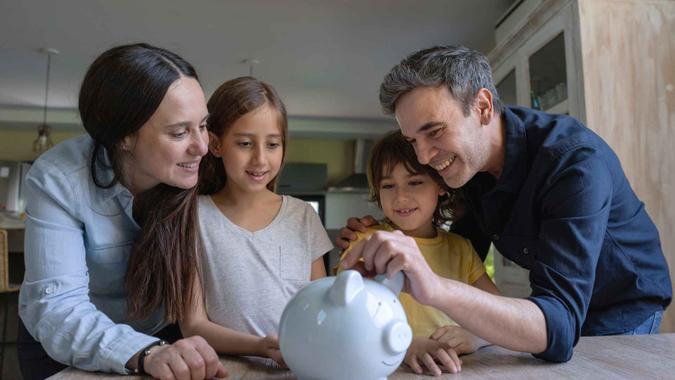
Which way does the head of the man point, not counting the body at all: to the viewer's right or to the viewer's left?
to the viewer's left

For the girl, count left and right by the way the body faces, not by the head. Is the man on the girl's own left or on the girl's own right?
on the girl's own left

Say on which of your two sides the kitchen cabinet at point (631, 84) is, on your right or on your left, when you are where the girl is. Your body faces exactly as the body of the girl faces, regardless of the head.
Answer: on your left

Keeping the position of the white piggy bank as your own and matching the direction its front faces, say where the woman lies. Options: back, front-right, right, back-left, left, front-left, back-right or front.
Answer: back

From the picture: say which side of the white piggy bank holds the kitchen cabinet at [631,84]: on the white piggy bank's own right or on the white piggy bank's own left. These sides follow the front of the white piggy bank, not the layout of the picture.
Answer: on the white piggy bank's own left
